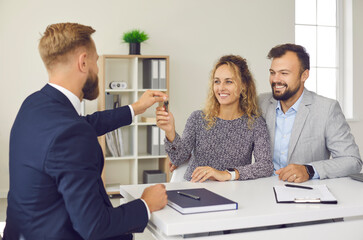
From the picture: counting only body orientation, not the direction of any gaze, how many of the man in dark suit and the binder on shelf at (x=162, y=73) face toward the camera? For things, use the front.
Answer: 1

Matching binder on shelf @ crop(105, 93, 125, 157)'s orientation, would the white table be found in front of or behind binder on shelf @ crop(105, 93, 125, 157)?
in front

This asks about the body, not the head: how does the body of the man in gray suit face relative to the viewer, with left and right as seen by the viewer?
facing the viewer and to the left of the viewer

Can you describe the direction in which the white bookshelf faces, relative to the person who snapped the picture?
facing the viewer

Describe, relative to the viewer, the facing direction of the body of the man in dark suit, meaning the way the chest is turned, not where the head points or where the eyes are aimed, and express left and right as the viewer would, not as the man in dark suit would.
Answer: facing away from the viewer and to the right of the viewer

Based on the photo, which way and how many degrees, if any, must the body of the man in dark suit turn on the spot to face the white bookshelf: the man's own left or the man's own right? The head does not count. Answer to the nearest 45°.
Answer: approximately 45° to the man's own left

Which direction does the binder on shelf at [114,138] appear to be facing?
toward the camera

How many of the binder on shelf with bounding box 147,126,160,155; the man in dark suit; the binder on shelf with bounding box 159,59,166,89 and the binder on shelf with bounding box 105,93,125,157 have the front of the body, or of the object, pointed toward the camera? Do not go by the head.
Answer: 3

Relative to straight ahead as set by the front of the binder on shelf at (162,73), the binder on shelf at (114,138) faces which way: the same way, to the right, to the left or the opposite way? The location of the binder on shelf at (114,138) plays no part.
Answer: the same way

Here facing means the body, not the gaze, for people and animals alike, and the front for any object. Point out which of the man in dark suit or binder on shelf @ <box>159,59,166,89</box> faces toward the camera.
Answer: the binder on shelf

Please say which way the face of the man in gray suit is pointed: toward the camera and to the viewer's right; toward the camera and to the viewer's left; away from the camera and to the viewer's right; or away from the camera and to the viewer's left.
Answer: toward the camera and to the viewer's left

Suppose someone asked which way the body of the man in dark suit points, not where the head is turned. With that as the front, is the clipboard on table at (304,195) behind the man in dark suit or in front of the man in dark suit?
in front

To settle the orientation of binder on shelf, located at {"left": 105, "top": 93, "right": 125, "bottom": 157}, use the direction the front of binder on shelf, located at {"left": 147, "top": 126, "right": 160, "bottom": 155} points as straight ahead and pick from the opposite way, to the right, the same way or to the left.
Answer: the same way

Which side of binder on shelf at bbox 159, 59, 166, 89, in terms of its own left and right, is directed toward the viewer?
front
